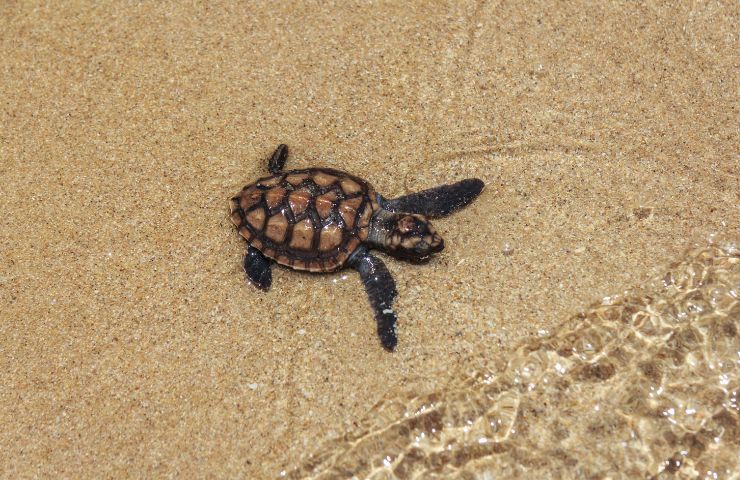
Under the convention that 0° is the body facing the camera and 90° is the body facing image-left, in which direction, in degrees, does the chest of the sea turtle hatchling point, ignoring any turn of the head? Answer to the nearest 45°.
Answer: approximately 270°
